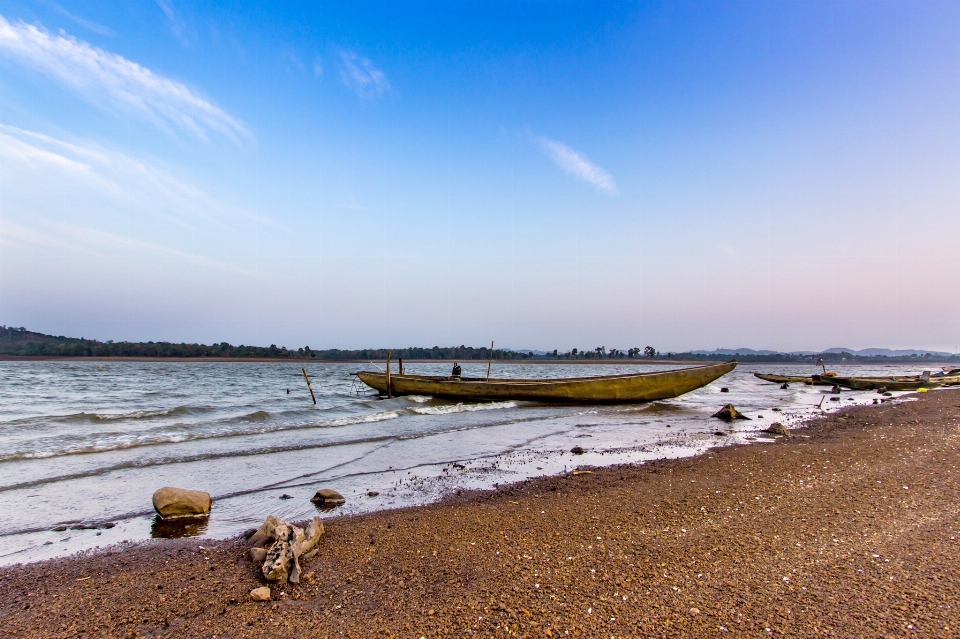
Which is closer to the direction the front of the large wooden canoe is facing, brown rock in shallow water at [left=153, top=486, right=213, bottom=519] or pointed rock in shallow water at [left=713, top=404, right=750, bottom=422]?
the pointed rock in shallow water

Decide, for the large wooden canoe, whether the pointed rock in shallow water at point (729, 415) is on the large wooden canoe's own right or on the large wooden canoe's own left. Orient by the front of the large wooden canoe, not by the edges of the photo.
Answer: on the large wooden canoe's own right

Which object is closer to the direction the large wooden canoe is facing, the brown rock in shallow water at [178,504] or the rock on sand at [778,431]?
the rock on sand

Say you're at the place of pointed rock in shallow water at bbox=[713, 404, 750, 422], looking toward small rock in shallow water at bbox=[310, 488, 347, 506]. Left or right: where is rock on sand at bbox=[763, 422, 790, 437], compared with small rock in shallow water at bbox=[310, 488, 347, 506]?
left

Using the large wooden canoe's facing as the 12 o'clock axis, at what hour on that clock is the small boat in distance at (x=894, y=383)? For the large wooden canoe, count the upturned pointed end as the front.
The small boat in distance is roughly at 11 o'clock from the large wooden canoe.

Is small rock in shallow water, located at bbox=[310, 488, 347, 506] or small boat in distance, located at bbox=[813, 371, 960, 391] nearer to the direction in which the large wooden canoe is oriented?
the small boat in distance

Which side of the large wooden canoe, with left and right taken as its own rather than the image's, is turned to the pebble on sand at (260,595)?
right

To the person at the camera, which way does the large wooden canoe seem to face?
facing to the right of the viewer

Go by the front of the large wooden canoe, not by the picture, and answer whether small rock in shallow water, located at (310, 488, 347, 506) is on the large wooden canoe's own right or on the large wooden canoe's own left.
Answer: on the large wooden canoe's own right

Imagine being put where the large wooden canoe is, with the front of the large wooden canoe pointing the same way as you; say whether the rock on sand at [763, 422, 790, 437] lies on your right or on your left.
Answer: on your right
